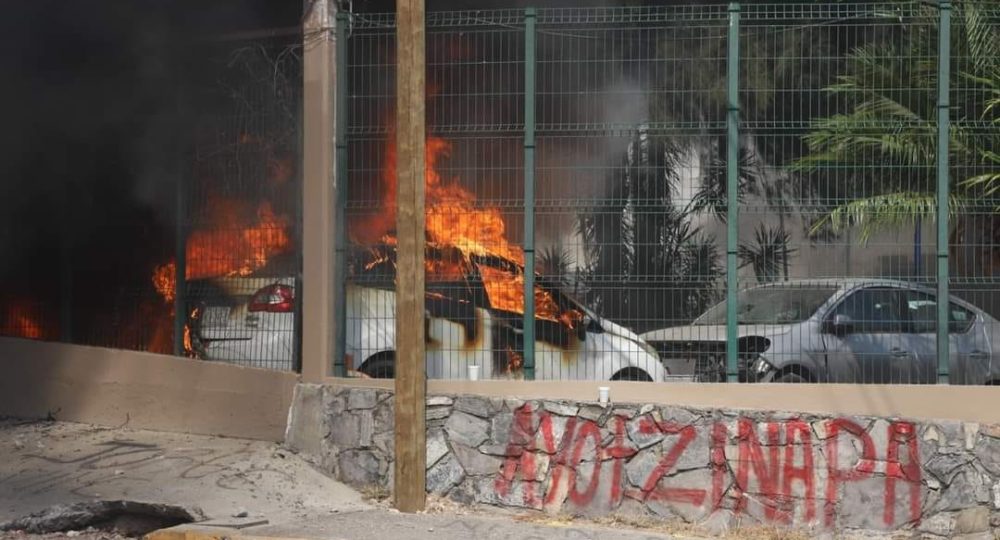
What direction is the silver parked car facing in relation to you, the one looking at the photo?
facing the viewer and to the left of the viewer

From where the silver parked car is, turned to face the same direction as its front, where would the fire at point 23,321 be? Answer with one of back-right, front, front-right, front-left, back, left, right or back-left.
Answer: front-right

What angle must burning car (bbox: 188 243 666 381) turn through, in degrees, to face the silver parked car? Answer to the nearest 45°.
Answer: approximately 45° to its right

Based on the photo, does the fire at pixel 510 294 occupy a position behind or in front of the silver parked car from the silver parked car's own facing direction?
in front

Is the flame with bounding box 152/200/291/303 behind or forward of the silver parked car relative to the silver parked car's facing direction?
forward

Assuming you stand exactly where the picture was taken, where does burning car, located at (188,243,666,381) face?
facing away from the viewer and to the right of the viewer

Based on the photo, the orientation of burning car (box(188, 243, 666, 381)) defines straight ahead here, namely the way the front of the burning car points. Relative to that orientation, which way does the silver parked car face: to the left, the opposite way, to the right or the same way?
the opposite way

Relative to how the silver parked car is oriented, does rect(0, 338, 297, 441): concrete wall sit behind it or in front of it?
in front

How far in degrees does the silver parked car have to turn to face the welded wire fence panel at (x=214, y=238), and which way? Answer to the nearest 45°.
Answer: approximately 45° to its right
